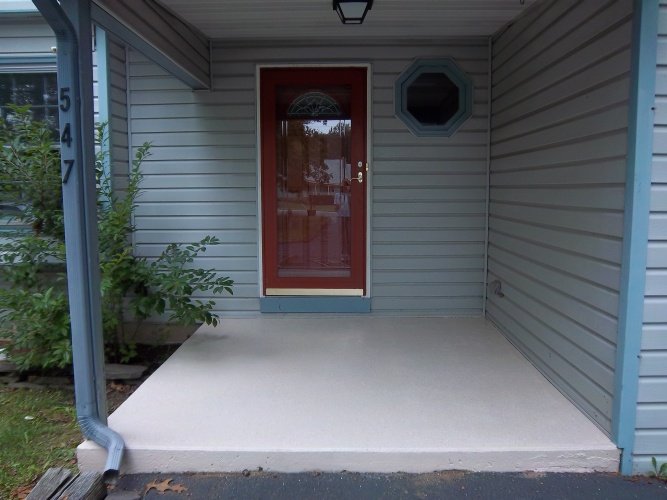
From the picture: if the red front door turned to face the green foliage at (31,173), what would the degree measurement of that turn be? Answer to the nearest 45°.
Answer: approximately 45° to its right

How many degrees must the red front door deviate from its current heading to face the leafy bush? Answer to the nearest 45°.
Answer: approximately 45° to its right

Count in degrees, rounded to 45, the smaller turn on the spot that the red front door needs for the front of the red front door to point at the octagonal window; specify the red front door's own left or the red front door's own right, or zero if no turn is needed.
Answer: approximately 90° to the red front door's own left

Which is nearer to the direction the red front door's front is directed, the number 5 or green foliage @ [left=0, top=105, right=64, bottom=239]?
the number 5

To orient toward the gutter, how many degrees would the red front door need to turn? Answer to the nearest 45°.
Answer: approximately 45° to its right

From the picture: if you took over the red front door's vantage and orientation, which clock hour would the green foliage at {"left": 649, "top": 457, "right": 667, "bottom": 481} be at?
The green foliage is roughly at 11 o'clock from the red front door.

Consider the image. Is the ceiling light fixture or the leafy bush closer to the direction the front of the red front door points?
the ceiling light fixture

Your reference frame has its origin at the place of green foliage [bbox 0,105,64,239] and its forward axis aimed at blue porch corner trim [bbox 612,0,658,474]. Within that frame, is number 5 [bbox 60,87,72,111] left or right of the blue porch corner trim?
right

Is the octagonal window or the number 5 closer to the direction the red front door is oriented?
the number 5

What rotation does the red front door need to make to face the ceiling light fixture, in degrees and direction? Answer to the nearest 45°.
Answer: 0° — it already faces it

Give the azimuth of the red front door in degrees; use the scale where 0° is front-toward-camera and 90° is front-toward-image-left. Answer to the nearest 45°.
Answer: approximately 0°

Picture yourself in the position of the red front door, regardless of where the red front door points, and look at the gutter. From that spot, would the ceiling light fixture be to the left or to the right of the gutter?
left

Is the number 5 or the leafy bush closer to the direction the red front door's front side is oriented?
the number 5

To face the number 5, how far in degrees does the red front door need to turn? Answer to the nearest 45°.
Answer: approximately 45° to its right
